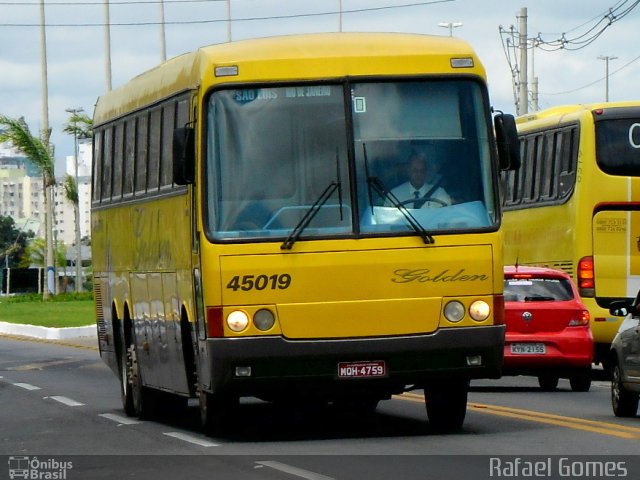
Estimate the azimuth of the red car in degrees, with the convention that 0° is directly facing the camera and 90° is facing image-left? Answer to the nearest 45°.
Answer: approximately 180°

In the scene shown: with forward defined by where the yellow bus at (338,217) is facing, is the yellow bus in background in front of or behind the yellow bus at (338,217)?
behind

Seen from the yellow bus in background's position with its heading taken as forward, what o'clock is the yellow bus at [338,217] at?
The yellow bus is roughly at 8 o'clock from the yellow bus in background.

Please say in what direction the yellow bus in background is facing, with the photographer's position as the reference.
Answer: facing away from the viewer and to the left of the viewer

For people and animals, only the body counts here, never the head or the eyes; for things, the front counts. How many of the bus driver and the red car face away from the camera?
1

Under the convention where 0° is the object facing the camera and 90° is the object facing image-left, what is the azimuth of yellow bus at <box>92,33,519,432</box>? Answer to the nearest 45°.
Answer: approximately 0°

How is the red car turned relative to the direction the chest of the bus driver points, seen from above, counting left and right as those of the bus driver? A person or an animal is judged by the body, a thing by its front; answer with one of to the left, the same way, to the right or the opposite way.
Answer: the opposite way
